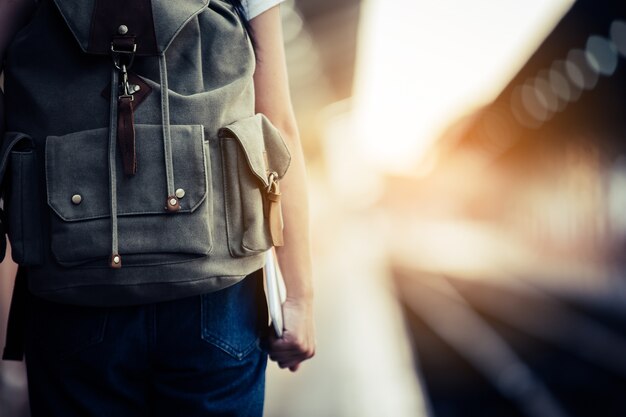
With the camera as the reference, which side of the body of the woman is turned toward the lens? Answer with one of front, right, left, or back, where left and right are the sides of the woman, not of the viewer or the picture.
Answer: back

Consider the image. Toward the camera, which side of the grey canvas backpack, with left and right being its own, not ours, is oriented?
front
